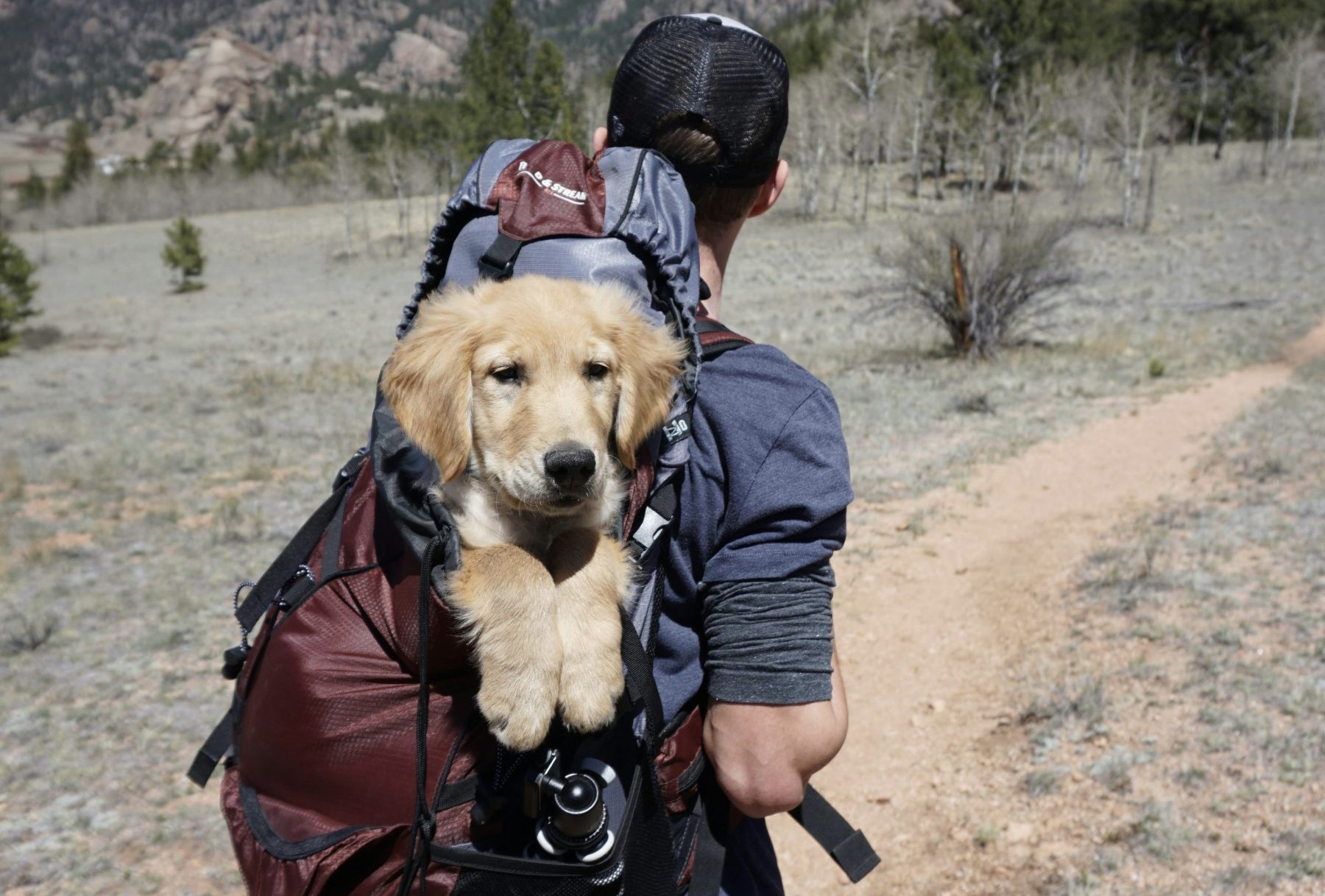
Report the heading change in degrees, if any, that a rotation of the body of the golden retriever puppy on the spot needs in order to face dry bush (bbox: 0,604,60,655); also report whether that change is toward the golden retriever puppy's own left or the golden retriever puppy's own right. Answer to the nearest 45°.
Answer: approximately 135° to the golden retriever puppy's own right

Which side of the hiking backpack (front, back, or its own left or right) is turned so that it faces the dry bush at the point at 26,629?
right

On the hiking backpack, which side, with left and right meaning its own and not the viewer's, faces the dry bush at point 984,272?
back

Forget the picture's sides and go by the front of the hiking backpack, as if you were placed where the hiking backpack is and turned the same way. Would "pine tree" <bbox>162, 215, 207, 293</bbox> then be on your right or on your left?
on your right

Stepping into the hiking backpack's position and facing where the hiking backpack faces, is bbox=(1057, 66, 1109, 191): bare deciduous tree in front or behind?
behind

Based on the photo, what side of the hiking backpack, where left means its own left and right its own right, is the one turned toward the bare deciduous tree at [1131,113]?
back

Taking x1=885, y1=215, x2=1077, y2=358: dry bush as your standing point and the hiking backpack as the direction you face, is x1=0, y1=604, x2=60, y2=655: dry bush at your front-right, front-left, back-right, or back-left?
front-right

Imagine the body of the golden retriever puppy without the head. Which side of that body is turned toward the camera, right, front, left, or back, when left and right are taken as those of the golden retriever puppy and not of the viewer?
front

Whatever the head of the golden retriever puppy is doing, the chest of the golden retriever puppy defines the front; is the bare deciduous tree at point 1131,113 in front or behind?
behind

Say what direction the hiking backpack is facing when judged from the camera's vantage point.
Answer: facing the viewer and to the left of the viewer

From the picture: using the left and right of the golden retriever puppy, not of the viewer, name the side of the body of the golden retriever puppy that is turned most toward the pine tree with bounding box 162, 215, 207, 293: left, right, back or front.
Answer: back
